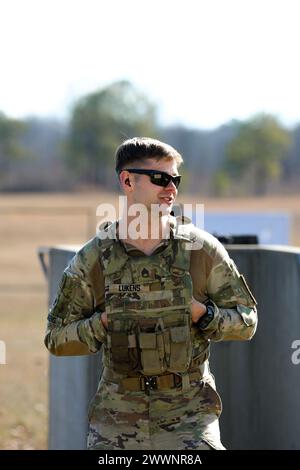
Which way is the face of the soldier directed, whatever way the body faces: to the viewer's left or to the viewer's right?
to the viewer's right

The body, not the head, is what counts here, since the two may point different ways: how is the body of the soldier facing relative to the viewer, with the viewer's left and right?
facing the viewer

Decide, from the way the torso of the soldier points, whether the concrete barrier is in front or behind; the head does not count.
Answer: behind
